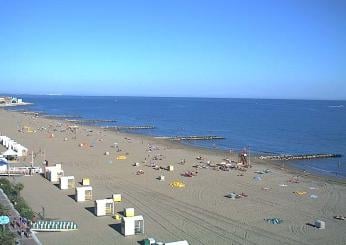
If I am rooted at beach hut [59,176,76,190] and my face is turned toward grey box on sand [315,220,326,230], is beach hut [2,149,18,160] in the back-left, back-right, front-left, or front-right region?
back-left

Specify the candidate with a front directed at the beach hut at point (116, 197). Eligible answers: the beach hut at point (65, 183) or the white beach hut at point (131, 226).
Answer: the beach hut at point (65, 183)

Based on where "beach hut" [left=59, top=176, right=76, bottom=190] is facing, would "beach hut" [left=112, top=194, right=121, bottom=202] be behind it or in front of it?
in front
